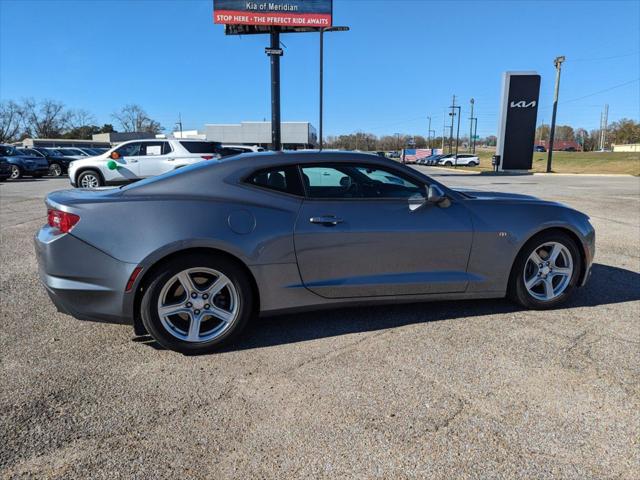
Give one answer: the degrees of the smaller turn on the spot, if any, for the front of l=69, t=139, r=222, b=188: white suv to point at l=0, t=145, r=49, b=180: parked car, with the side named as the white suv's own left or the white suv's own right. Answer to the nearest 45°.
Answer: approximately 45° to the white suv's own right

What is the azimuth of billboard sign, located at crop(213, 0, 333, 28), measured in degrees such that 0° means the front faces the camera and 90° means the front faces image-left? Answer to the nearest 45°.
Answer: approximately 0°

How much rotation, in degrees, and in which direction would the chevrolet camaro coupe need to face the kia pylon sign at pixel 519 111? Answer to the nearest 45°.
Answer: approximately 45° to its left

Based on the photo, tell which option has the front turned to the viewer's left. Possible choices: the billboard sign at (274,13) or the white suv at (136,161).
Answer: the white suv

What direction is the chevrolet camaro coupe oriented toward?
to the viewer's right

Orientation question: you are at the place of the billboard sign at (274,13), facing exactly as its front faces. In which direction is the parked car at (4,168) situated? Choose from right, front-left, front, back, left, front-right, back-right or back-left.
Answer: front-right

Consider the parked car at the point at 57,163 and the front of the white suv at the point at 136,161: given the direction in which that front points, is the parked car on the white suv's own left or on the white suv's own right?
on the white suv's own right

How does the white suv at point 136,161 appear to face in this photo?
to the viewer's left

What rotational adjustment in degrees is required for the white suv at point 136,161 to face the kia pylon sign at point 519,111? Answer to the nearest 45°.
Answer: approximately 135° to its right

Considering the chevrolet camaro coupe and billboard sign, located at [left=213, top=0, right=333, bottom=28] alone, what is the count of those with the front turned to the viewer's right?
1
